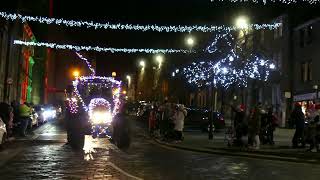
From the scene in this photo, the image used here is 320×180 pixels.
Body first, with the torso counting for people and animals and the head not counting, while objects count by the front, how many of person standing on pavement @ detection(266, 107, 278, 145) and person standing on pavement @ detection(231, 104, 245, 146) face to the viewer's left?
2

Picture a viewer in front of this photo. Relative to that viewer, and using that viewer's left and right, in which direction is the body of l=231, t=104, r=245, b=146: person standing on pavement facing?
facing to the left of the viewer

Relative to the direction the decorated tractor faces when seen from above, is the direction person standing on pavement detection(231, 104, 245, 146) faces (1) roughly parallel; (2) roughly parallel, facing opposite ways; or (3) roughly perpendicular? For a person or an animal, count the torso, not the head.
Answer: roughly perpendicular

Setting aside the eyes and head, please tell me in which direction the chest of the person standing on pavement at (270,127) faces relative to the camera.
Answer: to the viewer's left

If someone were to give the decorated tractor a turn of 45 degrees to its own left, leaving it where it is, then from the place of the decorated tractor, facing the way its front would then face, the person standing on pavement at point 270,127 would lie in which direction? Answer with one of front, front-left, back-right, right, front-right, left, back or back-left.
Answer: front-left

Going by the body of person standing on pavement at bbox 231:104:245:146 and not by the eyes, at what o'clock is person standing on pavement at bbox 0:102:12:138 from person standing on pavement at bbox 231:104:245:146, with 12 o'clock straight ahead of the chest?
person standing on pavement at bbox 0:102:12:138 is roughly at 12 o'clock from person standing on pavement at bbox 231:104:245:146.

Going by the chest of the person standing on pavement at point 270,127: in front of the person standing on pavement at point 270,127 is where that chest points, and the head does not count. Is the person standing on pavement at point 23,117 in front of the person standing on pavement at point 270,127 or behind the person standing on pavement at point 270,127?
in front

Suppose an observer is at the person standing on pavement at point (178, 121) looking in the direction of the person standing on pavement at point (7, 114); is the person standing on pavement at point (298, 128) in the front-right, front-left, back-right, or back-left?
back-left

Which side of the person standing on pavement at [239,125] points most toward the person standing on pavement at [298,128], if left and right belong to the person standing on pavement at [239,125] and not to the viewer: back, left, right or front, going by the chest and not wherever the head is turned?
back

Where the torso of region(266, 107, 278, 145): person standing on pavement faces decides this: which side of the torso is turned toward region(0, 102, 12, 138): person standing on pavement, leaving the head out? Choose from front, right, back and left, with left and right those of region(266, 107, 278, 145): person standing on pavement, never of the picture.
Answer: front

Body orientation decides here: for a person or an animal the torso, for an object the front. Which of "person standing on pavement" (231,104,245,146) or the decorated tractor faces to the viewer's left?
the person standing on pavement

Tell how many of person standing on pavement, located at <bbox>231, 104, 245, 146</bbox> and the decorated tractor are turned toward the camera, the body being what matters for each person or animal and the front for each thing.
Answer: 1

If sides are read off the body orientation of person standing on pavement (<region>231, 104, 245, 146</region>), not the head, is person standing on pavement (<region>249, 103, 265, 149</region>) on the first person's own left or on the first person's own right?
on the first person's own left

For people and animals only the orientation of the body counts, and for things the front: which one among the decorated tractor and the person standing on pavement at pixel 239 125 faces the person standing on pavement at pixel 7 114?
the person standing on pavement at pixel 239 125

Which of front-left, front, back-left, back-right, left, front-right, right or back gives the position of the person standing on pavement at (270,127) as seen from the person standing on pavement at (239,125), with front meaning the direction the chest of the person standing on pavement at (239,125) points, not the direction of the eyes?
back-right
